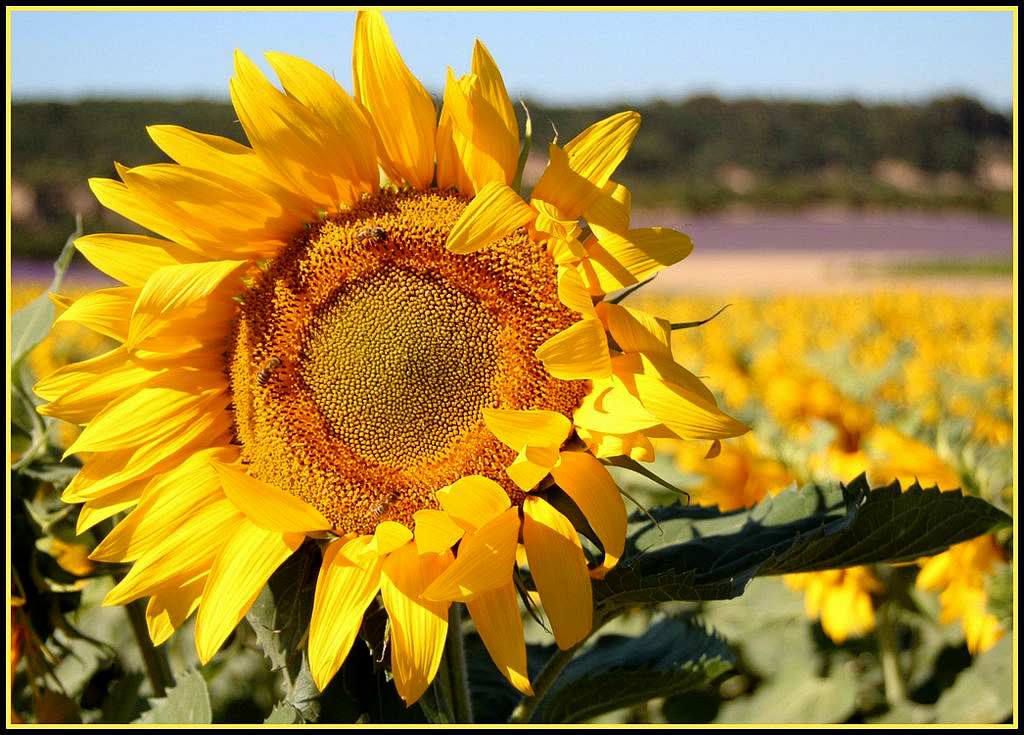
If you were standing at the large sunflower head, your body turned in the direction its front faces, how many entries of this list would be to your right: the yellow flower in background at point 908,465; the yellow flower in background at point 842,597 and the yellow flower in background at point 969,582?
0

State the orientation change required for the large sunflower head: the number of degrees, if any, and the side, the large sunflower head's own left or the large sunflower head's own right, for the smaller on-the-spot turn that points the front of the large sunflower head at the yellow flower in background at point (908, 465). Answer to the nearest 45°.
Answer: approximately 135° to the large sunflower head's own left

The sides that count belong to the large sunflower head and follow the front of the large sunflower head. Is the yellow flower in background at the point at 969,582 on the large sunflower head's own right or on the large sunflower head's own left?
on the large sunflower head's own left

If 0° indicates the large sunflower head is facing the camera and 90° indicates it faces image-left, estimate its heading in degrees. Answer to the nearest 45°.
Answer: approximately 0°

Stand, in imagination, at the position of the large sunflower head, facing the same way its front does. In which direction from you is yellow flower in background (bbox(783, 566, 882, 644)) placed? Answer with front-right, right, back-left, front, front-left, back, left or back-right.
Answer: back-left

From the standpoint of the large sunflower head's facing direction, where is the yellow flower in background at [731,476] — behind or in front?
behind
